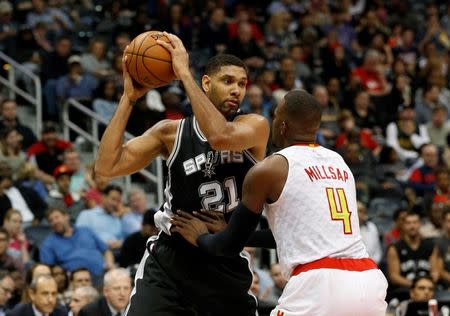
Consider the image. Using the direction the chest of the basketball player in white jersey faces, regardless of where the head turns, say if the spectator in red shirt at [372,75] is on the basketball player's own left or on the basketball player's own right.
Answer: on the basketball player's own right

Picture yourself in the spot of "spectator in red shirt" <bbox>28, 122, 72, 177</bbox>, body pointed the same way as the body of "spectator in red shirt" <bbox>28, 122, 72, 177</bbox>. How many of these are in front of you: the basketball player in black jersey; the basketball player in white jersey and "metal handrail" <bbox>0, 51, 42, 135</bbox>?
2

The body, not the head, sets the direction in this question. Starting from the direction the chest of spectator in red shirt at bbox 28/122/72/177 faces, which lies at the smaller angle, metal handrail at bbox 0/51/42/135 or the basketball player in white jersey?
the basketball player in white jersey

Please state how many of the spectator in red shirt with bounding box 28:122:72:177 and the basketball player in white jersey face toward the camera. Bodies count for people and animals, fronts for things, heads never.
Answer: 1

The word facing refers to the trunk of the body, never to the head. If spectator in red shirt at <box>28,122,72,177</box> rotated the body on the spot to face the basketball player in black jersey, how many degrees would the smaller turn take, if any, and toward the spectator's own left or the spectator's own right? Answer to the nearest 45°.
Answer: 0° — they already face them

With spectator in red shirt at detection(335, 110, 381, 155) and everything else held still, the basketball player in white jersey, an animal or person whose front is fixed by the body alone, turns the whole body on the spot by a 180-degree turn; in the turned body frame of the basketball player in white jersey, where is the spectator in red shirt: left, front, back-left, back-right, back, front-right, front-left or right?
back-left

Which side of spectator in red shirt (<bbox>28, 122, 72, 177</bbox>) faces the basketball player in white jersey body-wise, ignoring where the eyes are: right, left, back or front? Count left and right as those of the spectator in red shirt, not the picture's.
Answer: front

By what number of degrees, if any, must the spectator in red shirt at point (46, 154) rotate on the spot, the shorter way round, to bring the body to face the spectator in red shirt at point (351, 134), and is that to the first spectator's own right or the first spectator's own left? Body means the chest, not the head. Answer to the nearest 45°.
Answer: approximately 90° to the first spectator's own left

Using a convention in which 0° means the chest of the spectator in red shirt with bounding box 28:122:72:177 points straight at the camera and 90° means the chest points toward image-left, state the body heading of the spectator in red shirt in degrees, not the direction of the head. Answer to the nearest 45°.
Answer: approximately 0°

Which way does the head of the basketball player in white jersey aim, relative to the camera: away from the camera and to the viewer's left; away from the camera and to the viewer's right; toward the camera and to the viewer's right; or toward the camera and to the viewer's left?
away from the camera and to the viewer's left

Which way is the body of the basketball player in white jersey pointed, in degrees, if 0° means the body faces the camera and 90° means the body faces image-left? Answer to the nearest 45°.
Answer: approximately 135°
